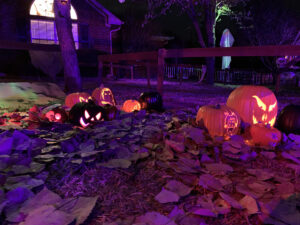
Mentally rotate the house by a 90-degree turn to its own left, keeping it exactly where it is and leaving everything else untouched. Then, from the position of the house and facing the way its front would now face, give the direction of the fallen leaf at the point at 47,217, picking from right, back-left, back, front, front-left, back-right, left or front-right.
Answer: right

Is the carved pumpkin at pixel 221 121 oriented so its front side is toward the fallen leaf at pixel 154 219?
no

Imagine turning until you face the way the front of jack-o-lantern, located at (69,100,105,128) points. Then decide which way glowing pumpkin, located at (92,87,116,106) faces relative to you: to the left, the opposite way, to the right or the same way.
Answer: the same way

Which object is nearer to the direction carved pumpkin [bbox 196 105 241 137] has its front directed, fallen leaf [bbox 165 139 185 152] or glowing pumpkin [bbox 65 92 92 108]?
the fallen leaf

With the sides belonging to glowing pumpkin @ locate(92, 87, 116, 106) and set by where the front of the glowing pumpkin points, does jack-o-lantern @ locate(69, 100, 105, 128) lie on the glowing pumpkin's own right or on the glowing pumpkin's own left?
on the glowing pumpkin's own right

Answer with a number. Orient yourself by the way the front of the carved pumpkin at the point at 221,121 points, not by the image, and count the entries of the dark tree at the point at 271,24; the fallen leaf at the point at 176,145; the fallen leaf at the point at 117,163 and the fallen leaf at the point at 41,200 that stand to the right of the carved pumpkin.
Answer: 3

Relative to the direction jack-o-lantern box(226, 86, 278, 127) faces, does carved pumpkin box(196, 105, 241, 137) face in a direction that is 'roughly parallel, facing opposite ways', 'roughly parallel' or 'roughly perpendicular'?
roughly parallel

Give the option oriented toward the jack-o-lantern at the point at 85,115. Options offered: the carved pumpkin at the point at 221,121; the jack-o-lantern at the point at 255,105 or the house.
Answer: the house

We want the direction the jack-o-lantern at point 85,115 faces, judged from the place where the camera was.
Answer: facing the viewer and to the right of the viewer

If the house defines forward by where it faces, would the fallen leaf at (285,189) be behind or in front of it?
in front

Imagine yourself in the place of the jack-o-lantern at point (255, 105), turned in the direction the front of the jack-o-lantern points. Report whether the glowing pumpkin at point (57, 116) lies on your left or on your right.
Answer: on your right

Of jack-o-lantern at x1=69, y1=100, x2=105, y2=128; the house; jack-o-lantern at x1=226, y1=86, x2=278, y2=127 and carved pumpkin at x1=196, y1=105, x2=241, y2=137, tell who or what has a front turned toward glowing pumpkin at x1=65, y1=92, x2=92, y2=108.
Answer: the house

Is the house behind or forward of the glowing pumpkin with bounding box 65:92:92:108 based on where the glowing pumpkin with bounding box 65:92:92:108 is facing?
behind

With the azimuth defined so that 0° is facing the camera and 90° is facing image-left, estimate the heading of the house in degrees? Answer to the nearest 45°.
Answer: approximately 0°

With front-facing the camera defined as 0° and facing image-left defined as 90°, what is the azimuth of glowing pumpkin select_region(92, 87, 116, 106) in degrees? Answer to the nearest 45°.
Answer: approximately 315°

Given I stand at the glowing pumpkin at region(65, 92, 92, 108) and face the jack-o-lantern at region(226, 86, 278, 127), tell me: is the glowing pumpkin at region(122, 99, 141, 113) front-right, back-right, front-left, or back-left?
front-left

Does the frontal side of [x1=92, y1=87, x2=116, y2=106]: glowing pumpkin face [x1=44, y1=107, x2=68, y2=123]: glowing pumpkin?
no
